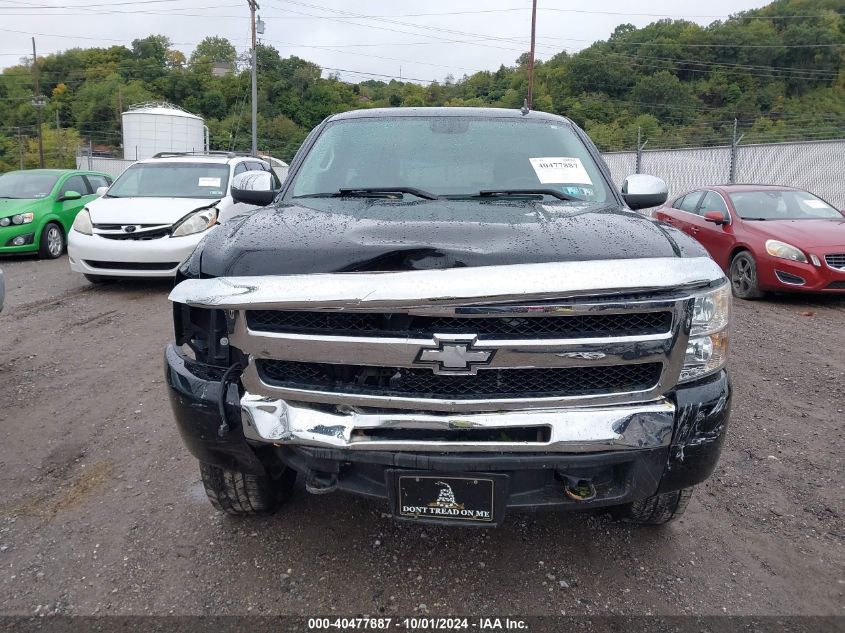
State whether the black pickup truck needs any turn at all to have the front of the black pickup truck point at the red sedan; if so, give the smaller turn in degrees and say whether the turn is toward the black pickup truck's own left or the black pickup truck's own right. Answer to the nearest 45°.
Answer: approximately 135° to the black pickup truck's own left

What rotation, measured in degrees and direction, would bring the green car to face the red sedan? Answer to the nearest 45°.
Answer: approximately 90° to its left

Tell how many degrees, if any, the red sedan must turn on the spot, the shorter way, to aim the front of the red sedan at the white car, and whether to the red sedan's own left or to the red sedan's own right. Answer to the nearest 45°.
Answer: approximately 90° to the red sedan's own right

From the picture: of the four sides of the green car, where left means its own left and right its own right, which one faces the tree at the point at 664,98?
back

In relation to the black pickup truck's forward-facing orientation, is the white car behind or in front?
behind

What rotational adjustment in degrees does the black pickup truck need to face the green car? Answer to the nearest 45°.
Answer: approximately 135° to its right

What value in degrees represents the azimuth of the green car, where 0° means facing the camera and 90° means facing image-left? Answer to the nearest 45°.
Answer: approximately 45°

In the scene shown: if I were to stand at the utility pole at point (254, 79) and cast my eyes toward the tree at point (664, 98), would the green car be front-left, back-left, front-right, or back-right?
back-right
